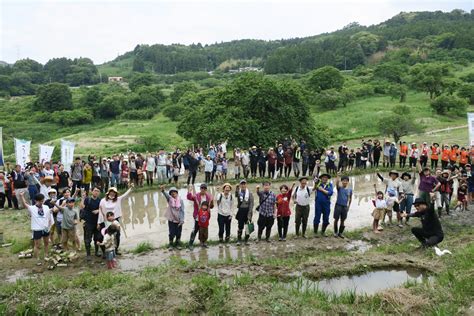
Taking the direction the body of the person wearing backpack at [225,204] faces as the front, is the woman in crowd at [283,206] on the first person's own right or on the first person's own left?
on the first person's own left

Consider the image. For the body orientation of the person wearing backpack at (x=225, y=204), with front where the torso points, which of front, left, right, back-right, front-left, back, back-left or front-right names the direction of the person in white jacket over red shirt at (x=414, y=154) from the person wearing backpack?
back-left

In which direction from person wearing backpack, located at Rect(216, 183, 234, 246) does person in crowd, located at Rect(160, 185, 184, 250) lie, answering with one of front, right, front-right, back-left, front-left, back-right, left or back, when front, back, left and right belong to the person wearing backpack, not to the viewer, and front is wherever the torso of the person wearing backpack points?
right

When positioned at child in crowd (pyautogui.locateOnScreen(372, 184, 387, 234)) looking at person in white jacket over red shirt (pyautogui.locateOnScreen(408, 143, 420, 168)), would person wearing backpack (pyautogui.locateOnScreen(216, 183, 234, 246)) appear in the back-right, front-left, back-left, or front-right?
back-left

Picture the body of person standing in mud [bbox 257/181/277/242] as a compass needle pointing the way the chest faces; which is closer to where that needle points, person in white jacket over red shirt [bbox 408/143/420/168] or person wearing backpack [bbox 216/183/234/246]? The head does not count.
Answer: the person wearing backpack

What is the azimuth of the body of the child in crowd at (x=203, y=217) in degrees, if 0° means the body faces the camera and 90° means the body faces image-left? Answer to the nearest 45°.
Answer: approximately 0°

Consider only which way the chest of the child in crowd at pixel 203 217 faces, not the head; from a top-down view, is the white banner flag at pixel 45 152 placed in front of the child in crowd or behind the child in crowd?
behind

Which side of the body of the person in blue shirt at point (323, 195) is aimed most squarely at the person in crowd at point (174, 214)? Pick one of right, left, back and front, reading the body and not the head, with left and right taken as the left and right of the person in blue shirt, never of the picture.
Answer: right
